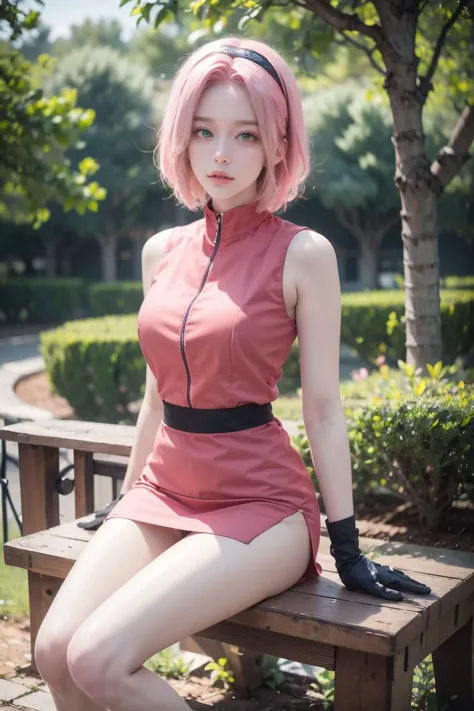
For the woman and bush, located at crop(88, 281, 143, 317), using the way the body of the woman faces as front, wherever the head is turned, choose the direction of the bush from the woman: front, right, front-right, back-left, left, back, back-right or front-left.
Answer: back-right

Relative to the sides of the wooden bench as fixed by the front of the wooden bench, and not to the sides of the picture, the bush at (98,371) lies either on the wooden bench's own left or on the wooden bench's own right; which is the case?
on the wooden bench's own right

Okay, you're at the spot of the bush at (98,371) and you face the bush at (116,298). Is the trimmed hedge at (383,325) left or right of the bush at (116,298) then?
right

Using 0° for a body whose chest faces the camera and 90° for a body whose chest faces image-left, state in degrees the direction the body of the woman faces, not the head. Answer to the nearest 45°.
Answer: approximately 45°

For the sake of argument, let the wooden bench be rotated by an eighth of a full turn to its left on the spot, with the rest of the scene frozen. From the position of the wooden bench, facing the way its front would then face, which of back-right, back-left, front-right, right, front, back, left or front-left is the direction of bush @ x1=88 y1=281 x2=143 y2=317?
back

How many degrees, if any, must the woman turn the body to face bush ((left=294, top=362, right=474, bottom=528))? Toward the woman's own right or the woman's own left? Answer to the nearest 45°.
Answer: approximately 180°

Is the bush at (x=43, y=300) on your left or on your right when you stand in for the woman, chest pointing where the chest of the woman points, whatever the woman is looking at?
on your right

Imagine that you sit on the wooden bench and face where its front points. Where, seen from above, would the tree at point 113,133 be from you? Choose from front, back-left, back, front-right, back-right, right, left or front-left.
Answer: back-right

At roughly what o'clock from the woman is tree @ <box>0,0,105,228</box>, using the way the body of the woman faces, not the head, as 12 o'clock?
The tree is roughly at 4 o'clock from the woman.
